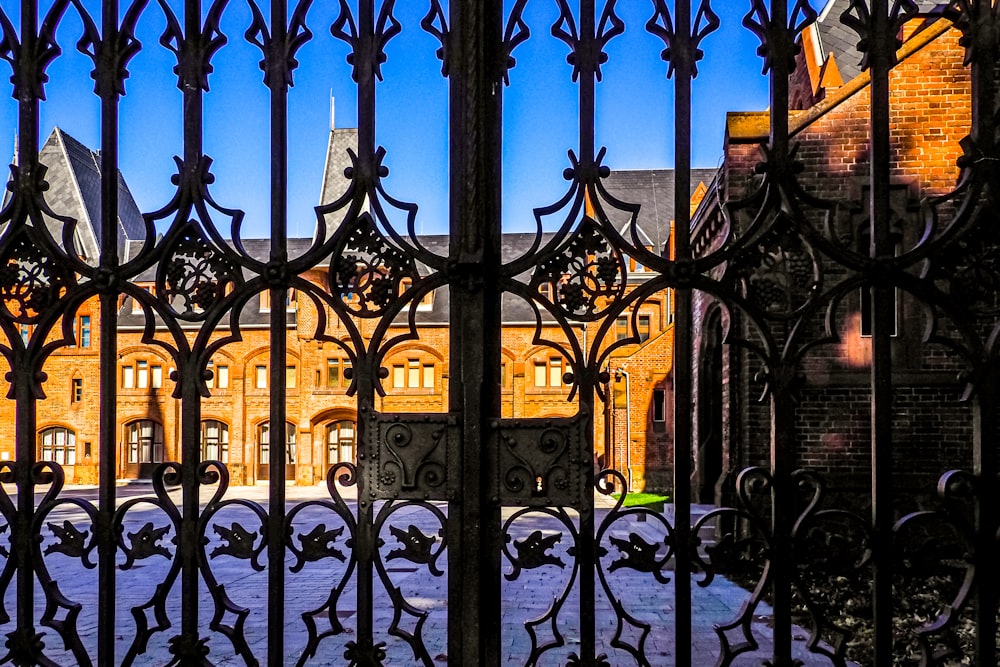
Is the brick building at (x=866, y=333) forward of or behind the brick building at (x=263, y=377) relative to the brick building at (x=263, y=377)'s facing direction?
forward

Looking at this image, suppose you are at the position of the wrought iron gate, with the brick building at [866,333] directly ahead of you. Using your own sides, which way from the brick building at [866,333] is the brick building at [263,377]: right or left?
left

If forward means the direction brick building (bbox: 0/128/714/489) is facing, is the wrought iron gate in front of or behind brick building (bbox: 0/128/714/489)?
in front

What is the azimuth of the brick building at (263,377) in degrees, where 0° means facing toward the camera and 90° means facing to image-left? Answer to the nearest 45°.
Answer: approximately 0°
